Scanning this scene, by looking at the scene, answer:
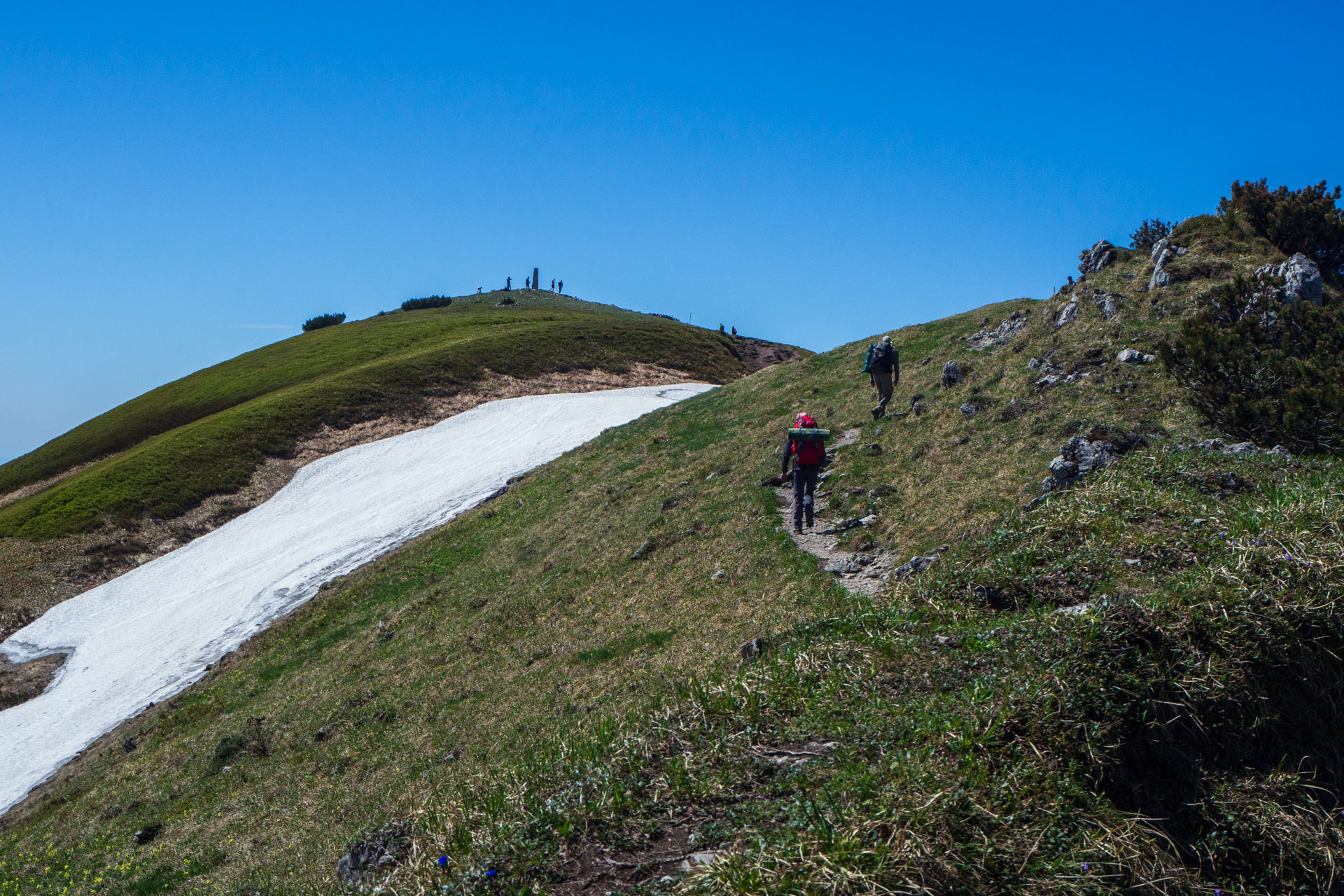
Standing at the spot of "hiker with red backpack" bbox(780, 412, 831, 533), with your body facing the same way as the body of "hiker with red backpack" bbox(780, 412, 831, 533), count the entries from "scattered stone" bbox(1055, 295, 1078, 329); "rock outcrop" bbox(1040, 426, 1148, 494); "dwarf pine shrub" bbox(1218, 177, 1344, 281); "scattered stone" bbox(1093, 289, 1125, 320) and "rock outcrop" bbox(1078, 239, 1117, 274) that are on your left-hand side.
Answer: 0

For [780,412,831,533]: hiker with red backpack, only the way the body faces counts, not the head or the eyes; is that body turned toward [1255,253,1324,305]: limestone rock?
no

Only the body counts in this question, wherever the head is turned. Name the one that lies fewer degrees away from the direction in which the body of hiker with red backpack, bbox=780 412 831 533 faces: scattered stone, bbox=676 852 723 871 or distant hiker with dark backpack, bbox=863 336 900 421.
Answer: the distant hiker with dark backpack

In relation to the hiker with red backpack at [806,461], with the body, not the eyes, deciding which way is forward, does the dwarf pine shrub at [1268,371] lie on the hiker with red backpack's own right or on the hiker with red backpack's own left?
on the hiker with red backpack's own right

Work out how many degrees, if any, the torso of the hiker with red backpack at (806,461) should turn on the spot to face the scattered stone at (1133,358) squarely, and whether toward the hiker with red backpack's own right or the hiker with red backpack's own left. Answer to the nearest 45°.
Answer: approximately 90° to the hiker with red backpack's own right

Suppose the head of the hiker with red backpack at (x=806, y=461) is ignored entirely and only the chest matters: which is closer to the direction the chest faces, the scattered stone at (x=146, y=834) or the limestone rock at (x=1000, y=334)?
the limestone rock

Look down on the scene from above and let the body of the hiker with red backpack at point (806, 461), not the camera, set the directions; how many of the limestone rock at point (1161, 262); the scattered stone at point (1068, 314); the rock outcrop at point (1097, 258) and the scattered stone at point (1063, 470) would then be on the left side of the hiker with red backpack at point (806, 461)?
0

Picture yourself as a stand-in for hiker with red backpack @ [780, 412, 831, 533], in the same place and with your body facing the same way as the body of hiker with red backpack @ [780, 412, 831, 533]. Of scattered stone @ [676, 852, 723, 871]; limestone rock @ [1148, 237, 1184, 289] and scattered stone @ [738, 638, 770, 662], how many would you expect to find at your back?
2

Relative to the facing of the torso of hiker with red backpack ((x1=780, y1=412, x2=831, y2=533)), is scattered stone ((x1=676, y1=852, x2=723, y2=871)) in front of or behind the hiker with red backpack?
behind

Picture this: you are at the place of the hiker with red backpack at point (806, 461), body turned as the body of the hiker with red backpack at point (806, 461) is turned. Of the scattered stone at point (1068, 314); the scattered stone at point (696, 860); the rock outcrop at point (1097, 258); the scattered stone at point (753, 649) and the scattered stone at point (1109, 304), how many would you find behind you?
2

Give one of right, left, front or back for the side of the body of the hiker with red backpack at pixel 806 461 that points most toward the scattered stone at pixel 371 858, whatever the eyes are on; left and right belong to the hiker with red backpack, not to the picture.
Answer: back

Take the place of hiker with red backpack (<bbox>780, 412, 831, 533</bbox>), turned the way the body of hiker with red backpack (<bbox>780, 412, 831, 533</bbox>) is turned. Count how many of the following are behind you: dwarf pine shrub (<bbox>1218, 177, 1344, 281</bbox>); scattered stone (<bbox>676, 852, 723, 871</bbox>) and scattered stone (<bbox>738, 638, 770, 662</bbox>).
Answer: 2

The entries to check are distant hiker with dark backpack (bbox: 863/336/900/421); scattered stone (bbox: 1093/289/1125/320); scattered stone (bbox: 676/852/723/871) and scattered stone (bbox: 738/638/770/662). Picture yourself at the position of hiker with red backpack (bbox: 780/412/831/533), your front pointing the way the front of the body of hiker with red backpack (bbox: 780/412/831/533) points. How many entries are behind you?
2

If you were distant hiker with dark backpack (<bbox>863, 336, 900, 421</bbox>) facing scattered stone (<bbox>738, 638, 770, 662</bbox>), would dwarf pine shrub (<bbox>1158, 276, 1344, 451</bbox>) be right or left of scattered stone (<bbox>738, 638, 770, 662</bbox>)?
left

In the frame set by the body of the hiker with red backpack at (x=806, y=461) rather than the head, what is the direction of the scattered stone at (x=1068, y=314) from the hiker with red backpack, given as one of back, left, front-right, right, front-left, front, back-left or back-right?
front-right

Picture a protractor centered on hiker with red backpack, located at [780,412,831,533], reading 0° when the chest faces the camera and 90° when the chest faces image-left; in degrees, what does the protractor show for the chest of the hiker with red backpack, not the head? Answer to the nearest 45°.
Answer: approximately 180°

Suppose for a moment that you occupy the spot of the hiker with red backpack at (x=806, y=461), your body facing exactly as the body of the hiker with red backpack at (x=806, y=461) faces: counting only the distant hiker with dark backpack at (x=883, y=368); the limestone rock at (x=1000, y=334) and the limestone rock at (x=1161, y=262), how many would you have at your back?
0

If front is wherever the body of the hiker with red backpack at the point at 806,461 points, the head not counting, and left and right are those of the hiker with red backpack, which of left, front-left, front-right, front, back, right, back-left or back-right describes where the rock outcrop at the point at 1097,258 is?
front-right

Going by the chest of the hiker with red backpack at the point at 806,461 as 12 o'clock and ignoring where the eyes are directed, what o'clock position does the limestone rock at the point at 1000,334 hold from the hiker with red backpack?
The limestone rock is roughly at 1 o'clock from the hiker with red backpack.

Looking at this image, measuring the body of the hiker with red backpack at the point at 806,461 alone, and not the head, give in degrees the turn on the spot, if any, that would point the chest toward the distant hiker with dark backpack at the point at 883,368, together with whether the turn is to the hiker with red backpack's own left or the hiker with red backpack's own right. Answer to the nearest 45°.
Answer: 0° — they already face them
